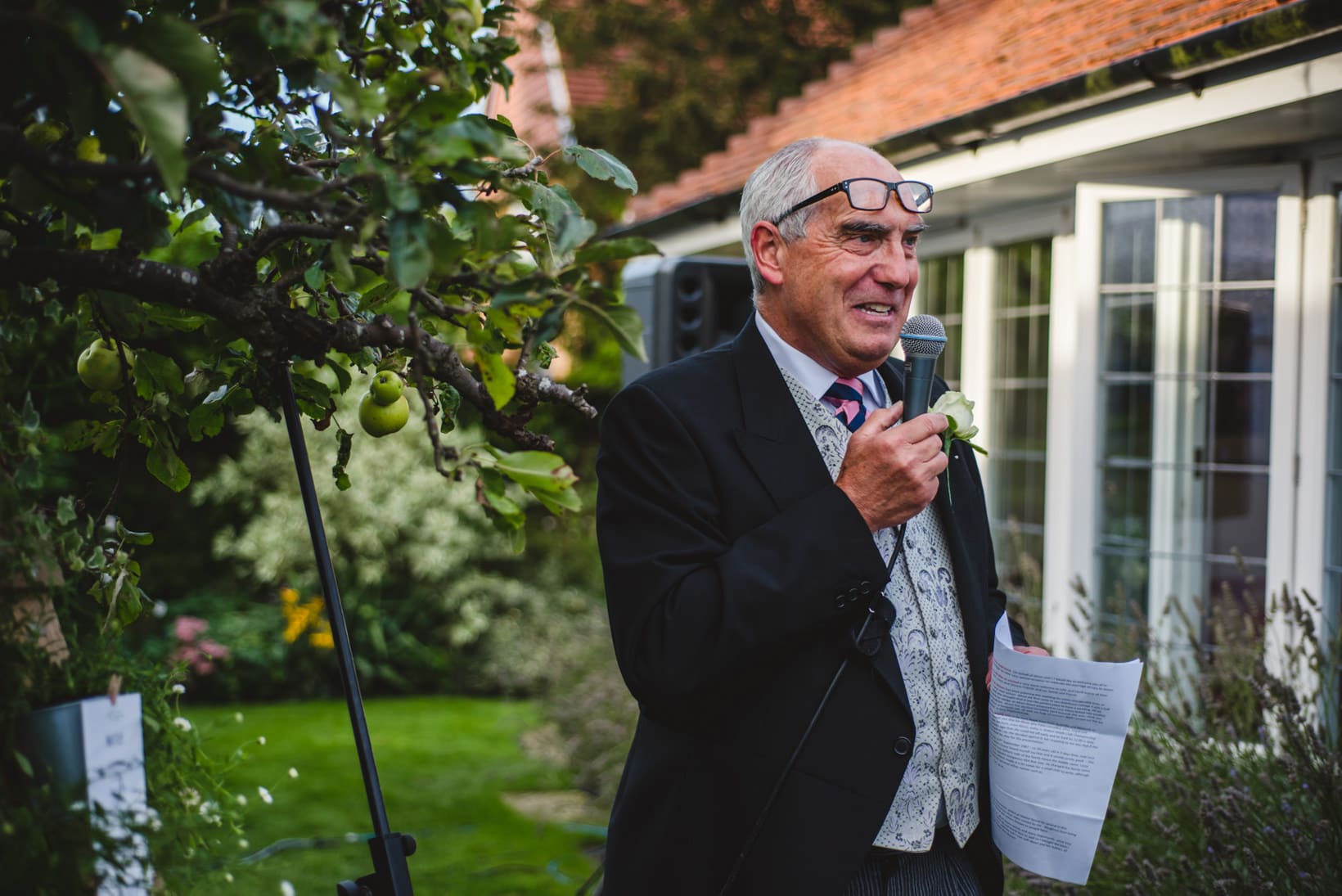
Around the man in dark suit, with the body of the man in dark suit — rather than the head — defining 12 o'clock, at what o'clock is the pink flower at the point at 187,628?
The pink flower is roughly at 6 o'clock from the man in dark suit.

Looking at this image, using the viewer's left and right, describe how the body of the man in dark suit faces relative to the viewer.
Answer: facing the viewer and to the right of the viewer

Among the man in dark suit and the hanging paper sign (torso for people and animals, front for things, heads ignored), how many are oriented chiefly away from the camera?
0

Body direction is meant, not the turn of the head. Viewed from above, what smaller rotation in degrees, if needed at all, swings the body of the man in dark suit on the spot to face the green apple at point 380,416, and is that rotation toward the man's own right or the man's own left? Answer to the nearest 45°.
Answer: approximately 90° to the man's own right

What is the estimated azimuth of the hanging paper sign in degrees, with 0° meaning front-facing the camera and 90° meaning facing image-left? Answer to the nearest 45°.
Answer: approximately 0°

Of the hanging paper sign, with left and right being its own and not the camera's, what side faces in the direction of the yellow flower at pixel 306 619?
back

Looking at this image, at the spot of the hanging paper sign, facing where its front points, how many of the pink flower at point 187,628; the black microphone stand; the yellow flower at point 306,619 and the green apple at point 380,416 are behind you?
2

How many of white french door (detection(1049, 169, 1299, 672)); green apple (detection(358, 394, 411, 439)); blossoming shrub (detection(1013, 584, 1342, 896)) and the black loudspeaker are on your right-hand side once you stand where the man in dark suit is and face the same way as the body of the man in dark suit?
1

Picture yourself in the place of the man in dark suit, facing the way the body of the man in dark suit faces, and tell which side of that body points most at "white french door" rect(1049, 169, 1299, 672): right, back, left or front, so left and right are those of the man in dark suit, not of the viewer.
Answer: left

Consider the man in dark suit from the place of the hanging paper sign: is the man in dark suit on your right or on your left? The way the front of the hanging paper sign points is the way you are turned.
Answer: on your left

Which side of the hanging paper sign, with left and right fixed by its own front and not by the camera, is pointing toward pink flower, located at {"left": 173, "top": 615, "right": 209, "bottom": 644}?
back

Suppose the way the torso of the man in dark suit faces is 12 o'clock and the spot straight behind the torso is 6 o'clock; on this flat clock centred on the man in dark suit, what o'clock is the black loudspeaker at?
The black loudspeaker is roughly at 7 o'clock from the man in dark suit.

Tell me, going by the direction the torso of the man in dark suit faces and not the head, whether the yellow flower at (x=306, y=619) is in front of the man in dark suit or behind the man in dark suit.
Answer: behind
